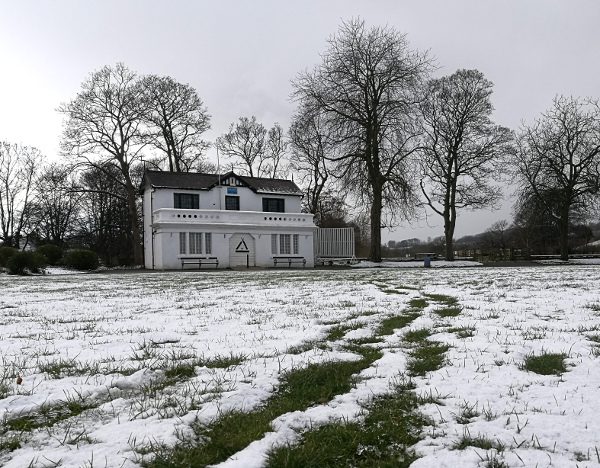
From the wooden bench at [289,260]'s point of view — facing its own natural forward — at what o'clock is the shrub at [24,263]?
The shrub is roughly at 2 o'clock from the wooden bench.

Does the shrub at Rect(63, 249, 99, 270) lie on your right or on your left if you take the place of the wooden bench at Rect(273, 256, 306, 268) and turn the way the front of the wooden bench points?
on your right

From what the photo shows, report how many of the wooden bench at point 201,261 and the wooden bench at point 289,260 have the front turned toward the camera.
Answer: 2

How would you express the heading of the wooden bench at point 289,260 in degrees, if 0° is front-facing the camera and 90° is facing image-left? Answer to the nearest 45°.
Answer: approximately 0°

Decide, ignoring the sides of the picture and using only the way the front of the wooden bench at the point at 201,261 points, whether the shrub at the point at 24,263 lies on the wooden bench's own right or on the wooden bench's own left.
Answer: on the wooden bench's own right

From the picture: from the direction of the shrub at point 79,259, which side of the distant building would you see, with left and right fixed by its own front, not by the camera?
right

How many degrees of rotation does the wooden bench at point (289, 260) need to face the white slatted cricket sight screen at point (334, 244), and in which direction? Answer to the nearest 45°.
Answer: approximately 135° to its left

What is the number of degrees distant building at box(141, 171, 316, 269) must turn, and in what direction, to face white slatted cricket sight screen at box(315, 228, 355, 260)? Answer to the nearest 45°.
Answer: approximately 90° to its left

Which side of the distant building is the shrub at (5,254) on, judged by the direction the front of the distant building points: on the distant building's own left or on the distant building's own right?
on the distant building's own right

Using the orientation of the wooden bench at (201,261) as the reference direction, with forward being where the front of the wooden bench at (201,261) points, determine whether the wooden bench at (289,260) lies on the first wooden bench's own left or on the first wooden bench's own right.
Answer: on the first wooden bench's own left

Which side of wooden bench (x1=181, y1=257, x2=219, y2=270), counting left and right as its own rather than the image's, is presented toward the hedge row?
right
